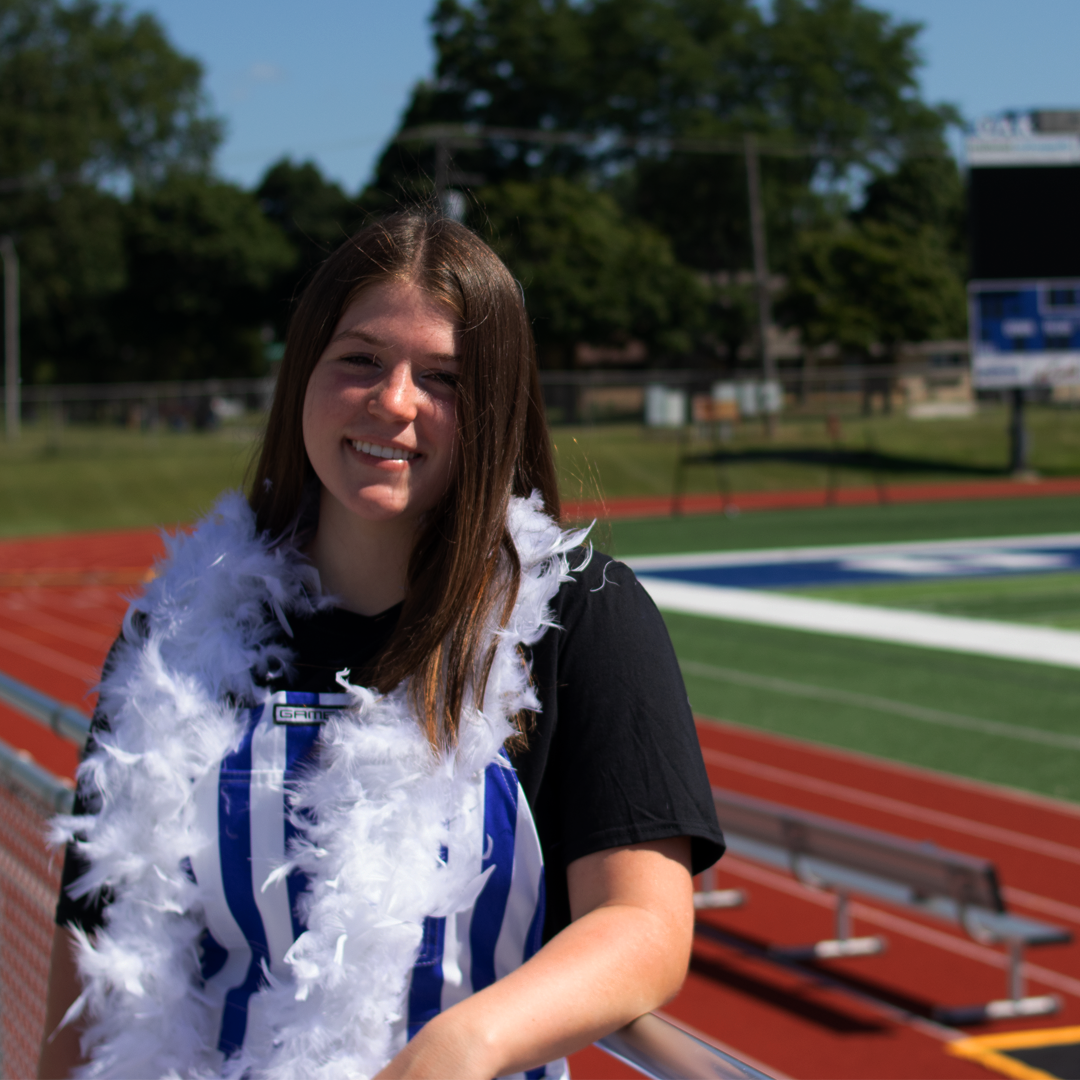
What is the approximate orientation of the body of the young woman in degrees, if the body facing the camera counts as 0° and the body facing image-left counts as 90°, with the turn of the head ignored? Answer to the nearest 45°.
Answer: approximately 45°

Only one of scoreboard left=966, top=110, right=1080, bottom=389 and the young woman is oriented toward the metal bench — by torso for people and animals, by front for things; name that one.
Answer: the scoreboard

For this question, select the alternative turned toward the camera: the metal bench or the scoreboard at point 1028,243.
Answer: the scoreboard

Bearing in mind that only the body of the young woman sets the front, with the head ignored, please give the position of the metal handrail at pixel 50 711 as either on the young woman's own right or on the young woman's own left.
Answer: on the young woman's own right

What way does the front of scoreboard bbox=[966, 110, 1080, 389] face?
toward the camera

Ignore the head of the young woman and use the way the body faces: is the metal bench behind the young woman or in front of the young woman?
behind

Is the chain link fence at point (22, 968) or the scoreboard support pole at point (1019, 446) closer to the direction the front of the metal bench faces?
the scoreboard support pole

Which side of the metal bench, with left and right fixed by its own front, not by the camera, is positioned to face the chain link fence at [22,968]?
back

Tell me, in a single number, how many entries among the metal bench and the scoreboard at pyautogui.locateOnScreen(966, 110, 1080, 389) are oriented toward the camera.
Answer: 1

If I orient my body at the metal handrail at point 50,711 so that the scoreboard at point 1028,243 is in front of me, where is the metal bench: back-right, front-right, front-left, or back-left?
front-right

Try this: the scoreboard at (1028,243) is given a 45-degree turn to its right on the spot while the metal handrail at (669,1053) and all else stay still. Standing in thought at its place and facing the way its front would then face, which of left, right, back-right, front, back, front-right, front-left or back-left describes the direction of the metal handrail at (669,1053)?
front-left

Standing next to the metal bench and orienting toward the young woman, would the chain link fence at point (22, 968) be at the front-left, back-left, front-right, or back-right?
front-right

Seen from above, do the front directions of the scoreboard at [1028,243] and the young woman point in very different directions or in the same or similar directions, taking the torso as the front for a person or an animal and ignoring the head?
same or similar directions

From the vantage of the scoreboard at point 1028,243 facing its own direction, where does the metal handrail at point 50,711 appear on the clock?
The metal handrail is roughly at 12 o'clock from the scoreboard.

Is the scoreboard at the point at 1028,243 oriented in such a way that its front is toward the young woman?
yes
